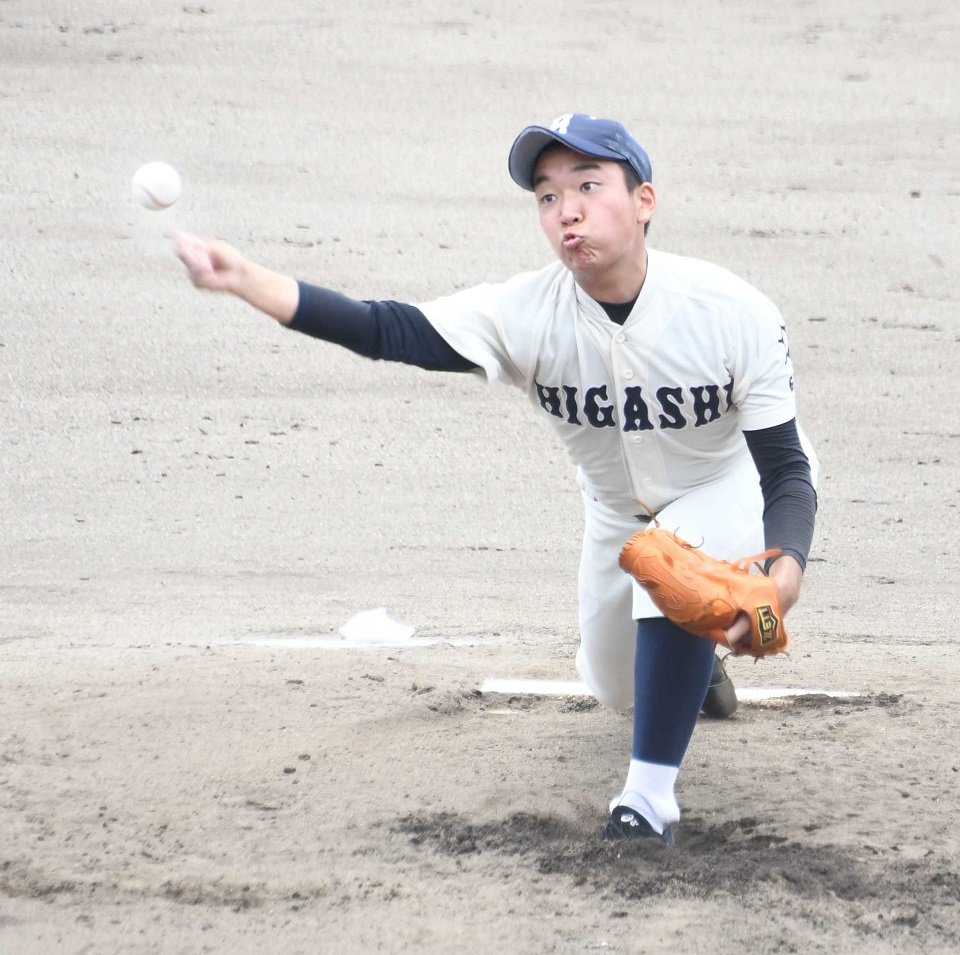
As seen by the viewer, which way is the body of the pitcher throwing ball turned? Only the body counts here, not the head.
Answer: toward the camera

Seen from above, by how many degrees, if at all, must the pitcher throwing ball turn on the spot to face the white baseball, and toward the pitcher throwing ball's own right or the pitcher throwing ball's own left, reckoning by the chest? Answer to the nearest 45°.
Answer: approximately 90° to the pitcher throwing ball's own right
